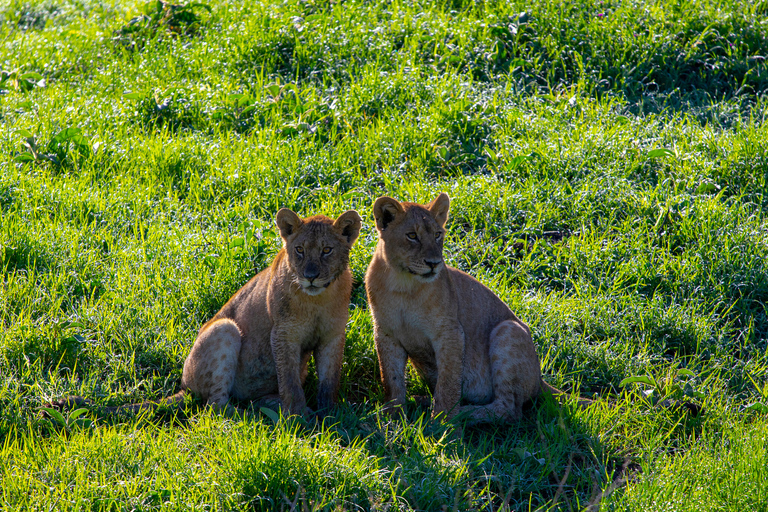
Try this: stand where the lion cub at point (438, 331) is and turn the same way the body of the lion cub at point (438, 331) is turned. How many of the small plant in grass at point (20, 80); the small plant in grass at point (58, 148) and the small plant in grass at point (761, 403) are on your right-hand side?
2

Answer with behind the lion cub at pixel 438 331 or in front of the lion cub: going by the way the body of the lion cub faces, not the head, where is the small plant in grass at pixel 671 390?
behind

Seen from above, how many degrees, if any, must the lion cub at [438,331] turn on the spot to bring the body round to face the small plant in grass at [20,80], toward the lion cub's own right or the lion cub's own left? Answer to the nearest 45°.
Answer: approximately 90° to the lion cub's own right

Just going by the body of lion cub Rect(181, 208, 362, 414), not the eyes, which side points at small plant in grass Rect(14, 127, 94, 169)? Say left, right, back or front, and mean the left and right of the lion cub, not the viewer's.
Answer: back

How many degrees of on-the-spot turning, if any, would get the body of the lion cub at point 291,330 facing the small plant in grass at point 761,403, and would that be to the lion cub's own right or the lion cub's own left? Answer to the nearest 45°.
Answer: approximately 45° to the lion cub's own left

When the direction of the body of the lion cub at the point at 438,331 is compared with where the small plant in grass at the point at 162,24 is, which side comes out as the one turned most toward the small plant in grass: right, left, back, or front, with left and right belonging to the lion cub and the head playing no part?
right

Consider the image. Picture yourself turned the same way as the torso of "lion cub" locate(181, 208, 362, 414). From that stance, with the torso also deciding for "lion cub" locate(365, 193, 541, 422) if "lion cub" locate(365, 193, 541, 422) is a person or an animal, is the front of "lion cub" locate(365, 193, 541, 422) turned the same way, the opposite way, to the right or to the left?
to the right

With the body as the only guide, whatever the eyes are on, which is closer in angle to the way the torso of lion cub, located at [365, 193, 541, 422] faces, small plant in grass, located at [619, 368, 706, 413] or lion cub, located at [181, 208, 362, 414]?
the lion cub

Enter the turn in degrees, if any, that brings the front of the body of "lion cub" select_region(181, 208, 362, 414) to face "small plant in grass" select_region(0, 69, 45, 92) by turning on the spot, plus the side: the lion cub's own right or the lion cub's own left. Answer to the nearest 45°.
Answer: approximately 180°

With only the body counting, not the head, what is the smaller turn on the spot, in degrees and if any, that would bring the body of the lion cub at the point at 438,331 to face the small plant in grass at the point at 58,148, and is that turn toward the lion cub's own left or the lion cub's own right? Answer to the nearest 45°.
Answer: approximately 90° to the lion cub's own right
